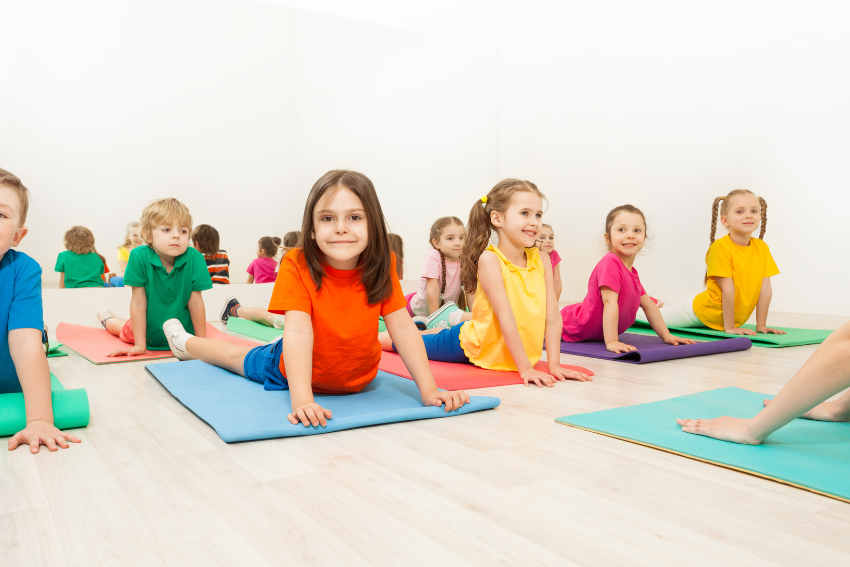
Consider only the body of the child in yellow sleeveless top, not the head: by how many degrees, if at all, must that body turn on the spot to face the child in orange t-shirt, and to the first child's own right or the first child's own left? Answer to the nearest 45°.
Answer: approximately 90° to the first child's own right

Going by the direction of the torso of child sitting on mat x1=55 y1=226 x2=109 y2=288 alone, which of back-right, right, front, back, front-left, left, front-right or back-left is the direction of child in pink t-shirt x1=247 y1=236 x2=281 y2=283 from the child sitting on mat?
right

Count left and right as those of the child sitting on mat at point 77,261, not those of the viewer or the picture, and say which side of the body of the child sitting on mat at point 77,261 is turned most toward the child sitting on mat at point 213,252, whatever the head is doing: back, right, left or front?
right

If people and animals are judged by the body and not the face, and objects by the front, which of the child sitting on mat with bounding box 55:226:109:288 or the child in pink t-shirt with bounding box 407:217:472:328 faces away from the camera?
the child sitting on mat

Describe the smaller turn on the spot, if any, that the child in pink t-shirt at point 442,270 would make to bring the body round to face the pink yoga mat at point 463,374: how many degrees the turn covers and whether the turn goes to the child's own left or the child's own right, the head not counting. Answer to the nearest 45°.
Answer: approximately 45° to the child's own right

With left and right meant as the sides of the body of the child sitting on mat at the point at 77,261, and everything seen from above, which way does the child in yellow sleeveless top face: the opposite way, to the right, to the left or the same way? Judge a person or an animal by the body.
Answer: the opposite way

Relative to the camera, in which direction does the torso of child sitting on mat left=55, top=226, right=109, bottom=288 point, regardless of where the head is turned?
away from the camera

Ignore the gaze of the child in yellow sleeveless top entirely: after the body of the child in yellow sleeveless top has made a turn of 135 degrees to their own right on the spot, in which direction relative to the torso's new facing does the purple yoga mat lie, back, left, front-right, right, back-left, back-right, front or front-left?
back-right

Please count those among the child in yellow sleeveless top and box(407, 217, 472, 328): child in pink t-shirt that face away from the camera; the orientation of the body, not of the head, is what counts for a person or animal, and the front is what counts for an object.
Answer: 0

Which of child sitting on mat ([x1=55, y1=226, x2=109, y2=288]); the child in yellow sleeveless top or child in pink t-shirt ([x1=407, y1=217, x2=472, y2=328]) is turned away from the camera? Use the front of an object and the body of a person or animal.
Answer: the child sitting on mat

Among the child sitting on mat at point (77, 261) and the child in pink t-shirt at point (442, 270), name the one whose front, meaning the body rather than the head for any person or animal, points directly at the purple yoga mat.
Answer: the child in pink t-shirt

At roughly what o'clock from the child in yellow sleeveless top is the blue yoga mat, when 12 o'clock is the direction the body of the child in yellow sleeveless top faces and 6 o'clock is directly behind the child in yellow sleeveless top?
The blue yoga mat is roughly at 3 o'clock from the child in yellow sleeveless top.

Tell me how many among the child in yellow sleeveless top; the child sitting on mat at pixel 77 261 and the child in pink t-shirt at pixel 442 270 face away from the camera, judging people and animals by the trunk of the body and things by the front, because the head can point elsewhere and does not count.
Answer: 1

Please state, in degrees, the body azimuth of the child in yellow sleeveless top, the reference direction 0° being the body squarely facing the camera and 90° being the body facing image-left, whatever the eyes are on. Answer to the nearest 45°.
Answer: approximately 315°

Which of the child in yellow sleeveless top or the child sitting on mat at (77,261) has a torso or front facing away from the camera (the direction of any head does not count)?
the child sitting on mat
